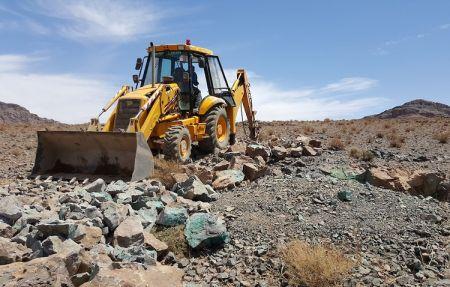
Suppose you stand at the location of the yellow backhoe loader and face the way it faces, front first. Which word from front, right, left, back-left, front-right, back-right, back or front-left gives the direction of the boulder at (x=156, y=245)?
front-left

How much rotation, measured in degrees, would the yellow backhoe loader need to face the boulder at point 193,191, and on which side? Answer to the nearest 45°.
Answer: approximately 45° to its left

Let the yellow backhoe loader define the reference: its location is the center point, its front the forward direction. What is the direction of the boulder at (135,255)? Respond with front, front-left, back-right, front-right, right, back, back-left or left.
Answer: front-left

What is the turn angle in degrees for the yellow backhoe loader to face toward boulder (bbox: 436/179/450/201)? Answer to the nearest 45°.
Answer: approximately 90° to its left

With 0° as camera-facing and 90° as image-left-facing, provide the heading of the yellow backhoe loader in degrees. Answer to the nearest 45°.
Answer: approximately 45°

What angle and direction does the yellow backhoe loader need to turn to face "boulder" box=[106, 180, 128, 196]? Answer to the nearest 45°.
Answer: approximately 45° to its left

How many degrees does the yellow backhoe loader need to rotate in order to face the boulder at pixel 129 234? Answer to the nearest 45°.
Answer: approximately 45° to its left

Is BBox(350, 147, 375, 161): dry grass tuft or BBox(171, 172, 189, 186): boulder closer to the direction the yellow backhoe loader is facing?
the boulder

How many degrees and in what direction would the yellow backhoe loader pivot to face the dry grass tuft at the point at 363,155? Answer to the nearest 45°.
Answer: approximately 135° to its left

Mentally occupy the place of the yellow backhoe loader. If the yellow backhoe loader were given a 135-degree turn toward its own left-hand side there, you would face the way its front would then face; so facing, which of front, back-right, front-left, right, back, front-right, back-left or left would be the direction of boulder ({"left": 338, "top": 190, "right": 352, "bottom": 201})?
front-right
